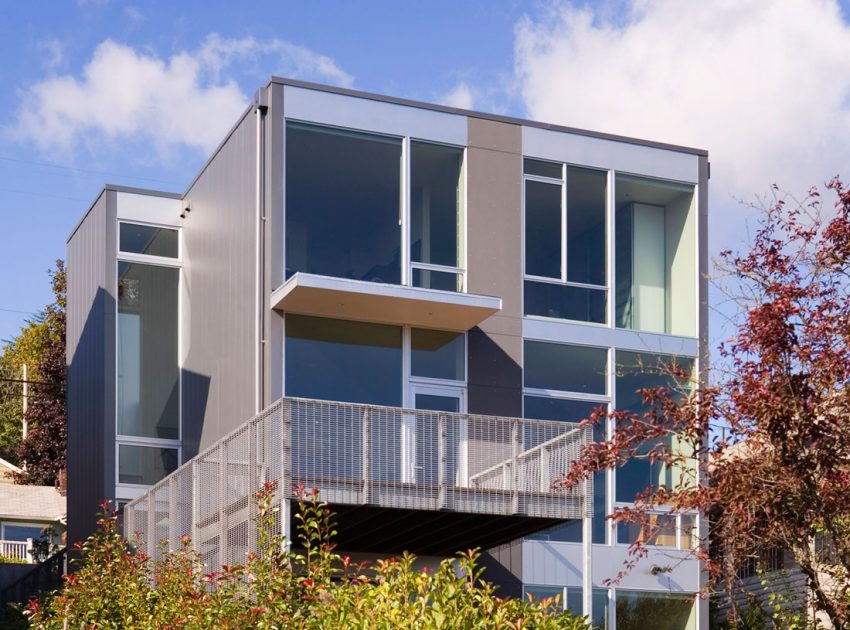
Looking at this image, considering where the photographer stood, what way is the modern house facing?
facing the viewer and to the right of the viewer

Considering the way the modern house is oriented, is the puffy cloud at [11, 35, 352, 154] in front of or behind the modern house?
behind

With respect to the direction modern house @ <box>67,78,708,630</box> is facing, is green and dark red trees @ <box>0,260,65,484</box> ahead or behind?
behind

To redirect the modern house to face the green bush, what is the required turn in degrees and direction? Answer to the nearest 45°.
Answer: approximately 45° to its right

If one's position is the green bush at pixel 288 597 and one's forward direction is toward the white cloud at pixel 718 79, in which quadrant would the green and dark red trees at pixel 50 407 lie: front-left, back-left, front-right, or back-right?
front-left
